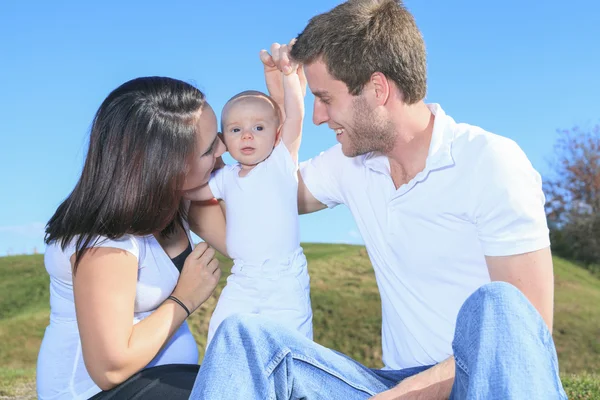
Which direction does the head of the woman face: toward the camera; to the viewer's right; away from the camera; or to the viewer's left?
to the viewer's right

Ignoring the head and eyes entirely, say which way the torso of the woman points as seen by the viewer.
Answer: to the viewer's right

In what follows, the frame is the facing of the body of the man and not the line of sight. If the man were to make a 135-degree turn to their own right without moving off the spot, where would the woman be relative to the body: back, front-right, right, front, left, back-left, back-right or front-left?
left

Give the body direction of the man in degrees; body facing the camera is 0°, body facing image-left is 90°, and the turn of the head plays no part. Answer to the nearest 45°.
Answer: approximately 45°

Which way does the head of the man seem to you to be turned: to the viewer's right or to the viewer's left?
to the viewer's left
